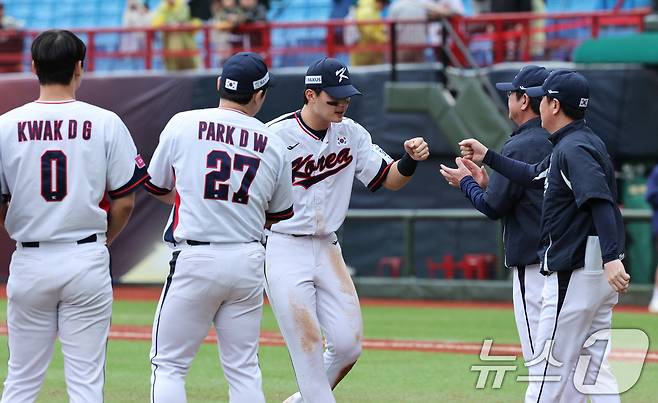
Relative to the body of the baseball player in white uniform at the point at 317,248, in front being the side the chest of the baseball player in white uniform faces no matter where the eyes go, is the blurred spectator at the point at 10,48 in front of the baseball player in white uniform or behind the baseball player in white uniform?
behind

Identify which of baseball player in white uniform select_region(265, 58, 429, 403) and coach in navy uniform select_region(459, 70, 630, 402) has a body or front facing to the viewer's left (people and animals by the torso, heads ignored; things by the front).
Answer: the coach in navy uniform

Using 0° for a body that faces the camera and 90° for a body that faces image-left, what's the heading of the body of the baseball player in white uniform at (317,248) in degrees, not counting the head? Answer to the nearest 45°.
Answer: approximately 315°

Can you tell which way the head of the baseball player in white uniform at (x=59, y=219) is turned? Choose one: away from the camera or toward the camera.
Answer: away from the camera

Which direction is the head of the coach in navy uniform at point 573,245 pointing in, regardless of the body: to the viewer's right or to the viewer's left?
to the viewer's left

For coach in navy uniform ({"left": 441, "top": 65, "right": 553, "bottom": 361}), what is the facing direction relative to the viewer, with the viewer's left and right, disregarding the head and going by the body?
facing to the left of the viewer

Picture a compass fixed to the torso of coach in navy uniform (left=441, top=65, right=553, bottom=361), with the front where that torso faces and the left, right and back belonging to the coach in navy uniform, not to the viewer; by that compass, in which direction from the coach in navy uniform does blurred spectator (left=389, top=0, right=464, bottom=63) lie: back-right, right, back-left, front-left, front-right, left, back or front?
right

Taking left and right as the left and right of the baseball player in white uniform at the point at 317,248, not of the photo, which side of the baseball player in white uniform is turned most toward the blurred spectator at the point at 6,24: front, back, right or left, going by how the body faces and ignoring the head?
back

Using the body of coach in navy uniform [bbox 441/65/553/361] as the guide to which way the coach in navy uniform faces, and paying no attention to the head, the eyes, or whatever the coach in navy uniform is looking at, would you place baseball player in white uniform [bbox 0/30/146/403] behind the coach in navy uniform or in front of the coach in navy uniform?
in front

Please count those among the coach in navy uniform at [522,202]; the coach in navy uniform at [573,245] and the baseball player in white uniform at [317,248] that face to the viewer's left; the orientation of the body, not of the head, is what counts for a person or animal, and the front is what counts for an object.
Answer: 2

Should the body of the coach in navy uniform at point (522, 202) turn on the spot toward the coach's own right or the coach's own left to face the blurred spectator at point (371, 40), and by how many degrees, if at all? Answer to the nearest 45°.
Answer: approximately 90° to the coach's own right

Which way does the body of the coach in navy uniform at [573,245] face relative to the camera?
to the viewer's left

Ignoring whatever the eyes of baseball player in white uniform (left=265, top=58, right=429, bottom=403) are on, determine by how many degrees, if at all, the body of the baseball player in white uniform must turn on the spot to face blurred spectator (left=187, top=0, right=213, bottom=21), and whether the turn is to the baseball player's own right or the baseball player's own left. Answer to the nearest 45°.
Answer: approximately 135° to the baseball player's own left

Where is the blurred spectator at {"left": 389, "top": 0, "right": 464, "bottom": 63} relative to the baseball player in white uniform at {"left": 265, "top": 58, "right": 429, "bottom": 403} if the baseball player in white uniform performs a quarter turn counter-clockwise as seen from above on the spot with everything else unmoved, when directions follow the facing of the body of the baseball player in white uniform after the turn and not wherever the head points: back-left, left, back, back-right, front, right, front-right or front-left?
front-left

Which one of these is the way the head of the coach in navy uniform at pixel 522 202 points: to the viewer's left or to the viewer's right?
to the viewer's left

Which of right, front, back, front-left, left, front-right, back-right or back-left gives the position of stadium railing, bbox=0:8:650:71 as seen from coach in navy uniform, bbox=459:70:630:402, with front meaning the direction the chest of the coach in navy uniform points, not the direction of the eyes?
right
